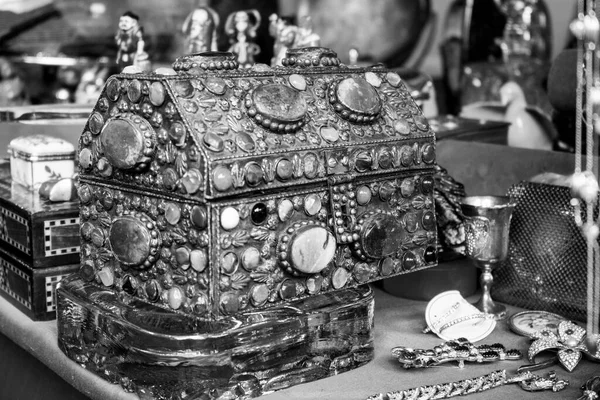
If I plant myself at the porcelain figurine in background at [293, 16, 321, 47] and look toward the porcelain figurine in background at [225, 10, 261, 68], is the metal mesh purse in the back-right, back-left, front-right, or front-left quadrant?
back-left

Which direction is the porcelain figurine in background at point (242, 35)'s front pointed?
toward the camera

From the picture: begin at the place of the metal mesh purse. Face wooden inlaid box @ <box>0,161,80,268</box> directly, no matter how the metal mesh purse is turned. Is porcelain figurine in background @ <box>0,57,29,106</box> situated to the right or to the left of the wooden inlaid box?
right

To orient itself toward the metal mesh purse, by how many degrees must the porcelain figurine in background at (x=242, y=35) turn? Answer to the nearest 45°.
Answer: approximately 45° to its left

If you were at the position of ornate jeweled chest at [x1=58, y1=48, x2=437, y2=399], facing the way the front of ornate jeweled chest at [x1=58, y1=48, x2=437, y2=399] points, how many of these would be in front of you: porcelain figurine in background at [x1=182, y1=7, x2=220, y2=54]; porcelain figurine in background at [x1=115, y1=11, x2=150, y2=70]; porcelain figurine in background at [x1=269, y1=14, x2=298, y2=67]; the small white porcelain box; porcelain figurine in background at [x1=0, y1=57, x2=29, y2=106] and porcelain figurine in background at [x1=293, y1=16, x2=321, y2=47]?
0

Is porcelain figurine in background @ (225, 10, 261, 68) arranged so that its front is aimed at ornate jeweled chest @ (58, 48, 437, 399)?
yes

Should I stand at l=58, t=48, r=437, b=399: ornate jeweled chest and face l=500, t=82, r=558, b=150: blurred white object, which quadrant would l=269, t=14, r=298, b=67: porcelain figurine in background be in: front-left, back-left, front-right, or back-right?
front-left

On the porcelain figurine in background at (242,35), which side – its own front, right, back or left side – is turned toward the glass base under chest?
front

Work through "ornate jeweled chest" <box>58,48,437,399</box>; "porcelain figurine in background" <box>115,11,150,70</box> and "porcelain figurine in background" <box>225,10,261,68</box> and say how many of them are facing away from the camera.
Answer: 0

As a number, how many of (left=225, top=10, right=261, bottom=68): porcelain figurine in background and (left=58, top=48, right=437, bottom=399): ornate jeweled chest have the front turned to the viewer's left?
0

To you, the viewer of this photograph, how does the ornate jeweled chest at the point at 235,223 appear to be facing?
facing the viewer and to the right of the viewer

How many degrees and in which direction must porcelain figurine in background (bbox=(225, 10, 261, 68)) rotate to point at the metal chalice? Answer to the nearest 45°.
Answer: approximately 45° to its left

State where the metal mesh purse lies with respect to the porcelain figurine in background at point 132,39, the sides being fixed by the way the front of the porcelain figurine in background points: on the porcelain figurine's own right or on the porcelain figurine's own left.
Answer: on the porcelain figurine's own left

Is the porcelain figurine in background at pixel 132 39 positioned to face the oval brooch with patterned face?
no

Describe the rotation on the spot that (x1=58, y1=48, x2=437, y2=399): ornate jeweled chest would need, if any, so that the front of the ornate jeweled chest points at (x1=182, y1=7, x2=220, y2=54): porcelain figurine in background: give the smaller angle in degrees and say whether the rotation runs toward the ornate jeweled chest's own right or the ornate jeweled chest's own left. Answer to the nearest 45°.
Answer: approximately 135° to the ornate jeweled chest's own left
